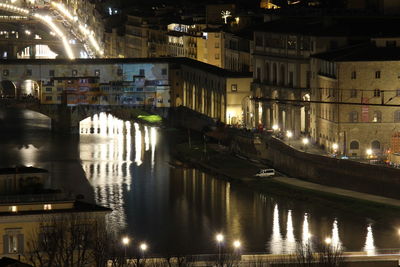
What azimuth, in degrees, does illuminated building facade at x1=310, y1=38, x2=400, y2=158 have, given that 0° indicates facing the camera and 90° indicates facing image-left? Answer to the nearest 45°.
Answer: approximately 0°

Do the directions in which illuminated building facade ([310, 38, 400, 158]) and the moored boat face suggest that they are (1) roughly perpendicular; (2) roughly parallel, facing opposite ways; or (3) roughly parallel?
roughly perpendicular

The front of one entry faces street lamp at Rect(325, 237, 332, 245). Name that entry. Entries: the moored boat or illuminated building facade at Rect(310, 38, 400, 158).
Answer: the illuminated building facade

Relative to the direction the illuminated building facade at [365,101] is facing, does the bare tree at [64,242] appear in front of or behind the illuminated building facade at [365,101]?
in front
